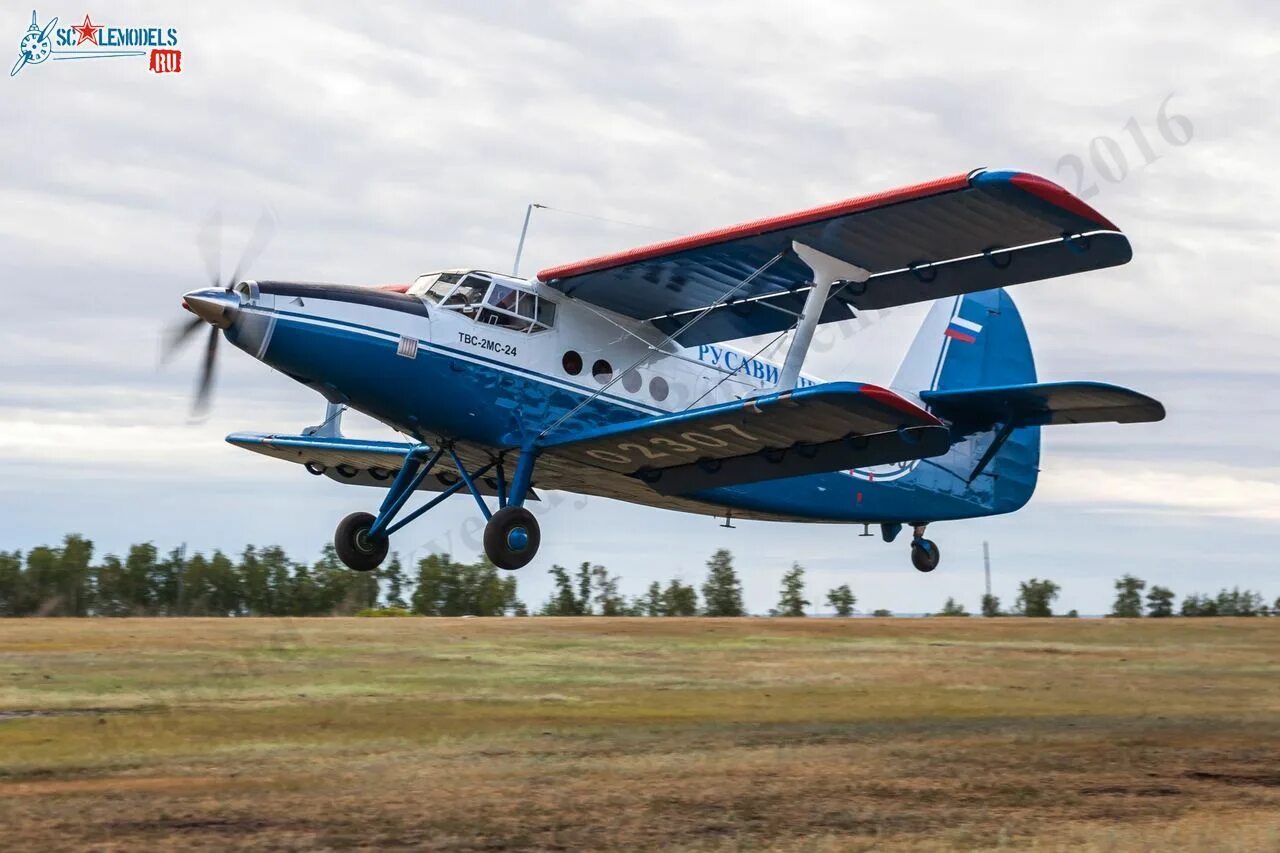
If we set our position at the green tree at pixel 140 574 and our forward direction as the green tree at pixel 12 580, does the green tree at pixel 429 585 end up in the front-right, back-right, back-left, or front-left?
back-left

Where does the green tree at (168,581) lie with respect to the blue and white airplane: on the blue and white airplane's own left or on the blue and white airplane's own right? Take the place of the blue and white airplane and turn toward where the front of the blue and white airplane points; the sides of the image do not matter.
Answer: on the blue and white airplane's own right

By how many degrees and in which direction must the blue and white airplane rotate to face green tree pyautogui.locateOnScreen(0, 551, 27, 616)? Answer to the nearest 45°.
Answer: approximately 90° to its right

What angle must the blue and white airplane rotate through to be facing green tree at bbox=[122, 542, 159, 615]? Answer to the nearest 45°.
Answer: approximately 90° to its right

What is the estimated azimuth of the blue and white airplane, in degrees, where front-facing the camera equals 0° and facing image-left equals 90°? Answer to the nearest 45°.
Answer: approximately 45°

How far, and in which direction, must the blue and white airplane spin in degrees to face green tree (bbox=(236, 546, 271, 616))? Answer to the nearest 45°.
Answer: approximately 90° to its right

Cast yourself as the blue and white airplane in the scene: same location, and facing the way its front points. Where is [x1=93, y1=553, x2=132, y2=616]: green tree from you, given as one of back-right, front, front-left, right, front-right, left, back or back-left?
right

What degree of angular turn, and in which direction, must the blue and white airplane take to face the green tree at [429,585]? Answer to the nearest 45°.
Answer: approximately 135° to its right

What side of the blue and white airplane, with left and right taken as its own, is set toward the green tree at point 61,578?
right
